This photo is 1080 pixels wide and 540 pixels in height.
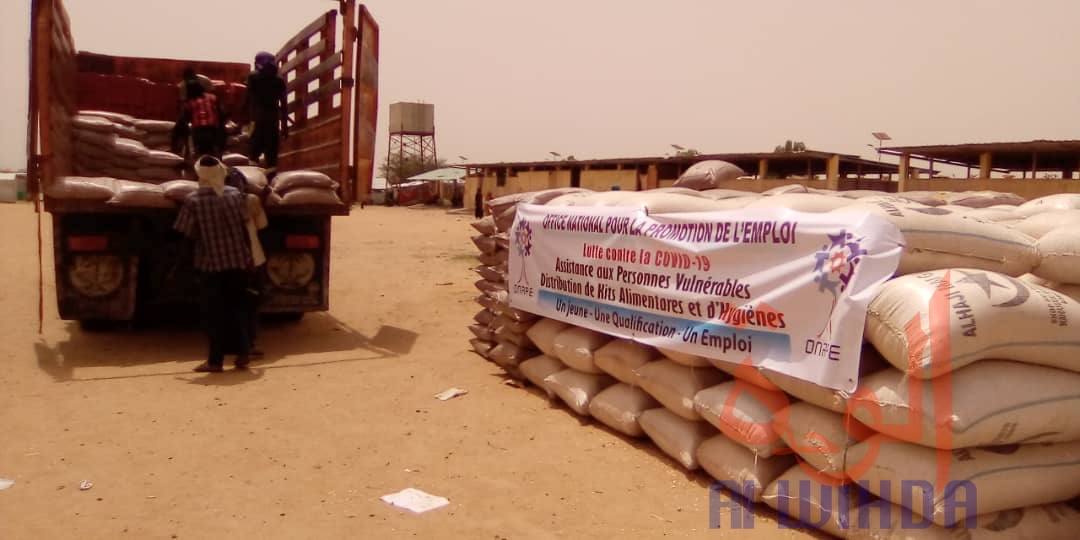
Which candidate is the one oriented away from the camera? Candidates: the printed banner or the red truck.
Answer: the red truck

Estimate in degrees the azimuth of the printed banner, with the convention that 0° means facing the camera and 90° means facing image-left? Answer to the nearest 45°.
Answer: approximately 45°

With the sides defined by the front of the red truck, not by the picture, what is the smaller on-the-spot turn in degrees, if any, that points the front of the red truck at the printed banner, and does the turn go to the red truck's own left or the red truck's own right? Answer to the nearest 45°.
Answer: approximately 135° to the red truck's own right

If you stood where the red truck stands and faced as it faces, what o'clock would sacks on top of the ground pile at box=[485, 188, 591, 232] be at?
The sacks on top of the ground pile is roughly at 4 o'clock from the red truck.

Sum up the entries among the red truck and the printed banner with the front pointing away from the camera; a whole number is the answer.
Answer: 1

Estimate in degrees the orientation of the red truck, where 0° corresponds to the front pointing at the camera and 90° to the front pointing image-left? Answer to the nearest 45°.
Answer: approximately 180°

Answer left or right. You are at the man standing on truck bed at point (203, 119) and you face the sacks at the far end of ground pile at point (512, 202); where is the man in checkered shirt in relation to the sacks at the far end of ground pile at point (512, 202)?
right

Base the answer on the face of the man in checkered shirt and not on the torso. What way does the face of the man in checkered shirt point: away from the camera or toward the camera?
away from the camera
